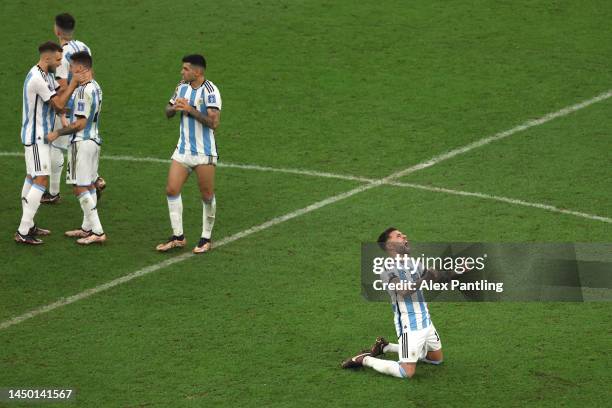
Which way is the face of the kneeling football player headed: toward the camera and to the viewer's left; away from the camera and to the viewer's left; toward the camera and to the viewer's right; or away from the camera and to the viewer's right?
toward the camera and to the viewer's right

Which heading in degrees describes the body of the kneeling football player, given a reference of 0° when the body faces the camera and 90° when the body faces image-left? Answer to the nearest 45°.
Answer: approximately 315°
